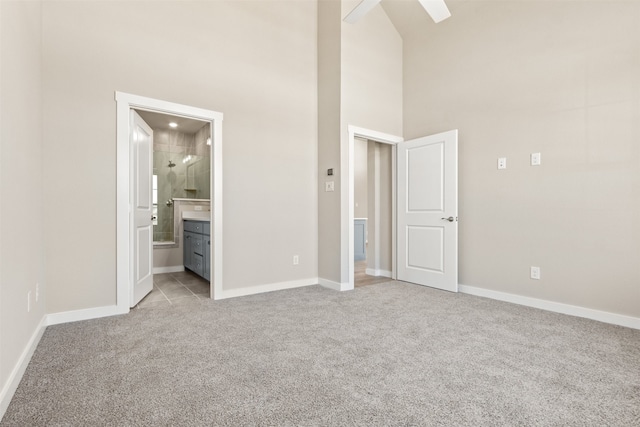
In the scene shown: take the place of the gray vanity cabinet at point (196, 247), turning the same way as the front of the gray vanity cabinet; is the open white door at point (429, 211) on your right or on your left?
on your left

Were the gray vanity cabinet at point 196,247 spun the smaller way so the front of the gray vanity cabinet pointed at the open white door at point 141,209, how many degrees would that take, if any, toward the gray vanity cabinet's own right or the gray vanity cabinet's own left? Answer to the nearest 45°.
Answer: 0° — it already faces it

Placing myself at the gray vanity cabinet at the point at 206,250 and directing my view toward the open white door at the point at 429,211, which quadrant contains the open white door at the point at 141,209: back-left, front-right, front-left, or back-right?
back-right

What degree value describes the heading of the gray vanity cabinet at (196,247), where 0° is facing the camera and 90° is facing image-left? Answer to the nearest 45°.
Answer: approximately 45°
